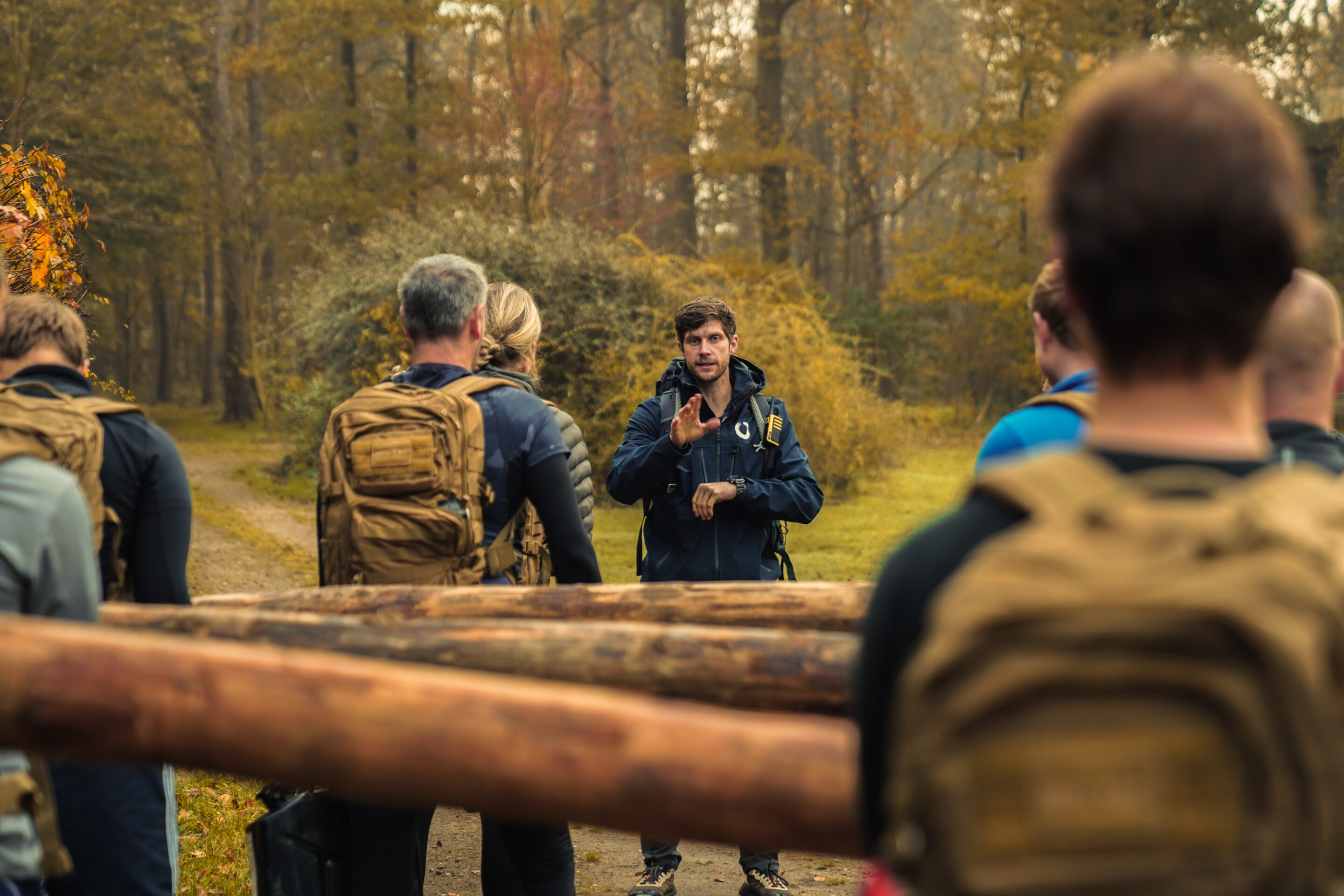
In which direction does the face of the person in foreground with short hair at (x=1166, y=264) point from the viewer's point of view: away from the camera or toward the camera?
away from the camera

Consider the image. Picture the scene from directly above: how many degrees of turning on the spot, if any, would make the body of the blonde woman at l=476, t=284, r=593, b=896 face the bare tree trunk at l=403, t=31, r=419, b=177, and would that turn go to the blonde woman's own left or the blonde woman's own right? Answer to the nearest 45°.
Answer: approximately 45° to the blonde woman's own left

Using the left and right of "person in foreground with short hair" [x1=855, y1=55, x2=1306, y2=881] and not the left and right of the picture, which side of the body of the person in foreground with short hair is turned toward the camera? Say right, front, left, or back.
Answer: back

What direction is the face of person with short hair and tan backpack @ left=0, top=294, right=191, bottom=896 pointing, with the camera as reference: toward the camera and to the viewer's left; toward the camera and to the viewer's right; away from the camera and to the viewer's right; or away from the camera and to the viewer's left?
away from the camera and to the viewer's right

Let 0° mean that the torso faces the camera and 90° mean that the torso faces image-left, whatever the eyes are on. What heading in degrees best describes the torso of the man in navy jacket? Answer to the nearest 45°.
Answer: approximately 0°

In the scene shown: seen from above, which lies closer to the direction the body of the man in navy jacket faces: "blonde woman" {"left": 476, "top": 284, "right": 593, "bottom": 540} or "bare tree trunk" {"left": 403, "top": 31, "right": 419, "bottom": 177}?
the blonde woman

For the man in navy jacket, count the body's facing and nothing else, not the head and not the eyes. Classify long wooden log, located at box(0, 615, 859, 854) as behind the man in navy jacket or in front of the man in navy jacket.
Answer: in front

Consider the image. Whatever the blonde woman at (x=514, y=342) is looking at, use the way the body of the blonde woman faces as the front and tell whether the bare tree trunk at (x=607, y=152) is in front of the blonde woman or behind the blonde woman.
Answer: in front

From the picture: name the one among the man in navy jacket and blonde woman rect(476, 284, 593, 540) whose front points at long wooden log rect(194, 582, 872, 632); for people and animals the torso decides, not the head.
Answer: the man in navy jacket

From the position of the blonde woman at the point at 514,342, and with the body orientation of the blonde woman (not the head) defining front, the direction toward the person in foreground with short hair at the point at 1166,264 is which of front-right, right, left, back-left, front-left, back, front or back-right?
back-right

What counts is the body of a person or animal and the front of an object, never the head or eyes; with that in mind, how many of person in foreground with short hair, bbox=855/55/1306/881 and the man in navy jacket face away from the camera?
1

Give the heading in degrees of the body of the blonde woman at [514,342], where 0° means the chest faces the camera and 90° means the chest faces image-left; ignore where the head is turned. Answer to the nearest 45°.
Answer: approximately 225°

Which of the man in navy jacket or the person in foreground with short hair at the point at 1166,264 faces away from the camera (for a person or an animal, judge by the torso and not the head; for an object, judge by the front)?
the person in foreground with short hair
